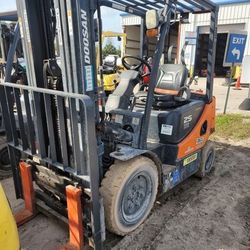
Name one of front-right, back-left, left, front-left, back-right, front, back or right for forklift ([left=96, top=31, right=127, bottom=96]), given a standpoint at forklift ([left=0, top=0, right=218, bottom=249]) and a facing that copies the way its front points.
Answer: back-right

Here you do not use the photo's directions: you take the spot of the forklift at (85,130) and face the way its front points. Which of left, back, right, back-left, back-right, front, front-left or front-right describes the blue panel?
back

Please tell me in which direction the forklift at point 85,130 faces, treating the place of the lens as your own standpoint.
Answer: facing the viewer and to the left of the viewer
